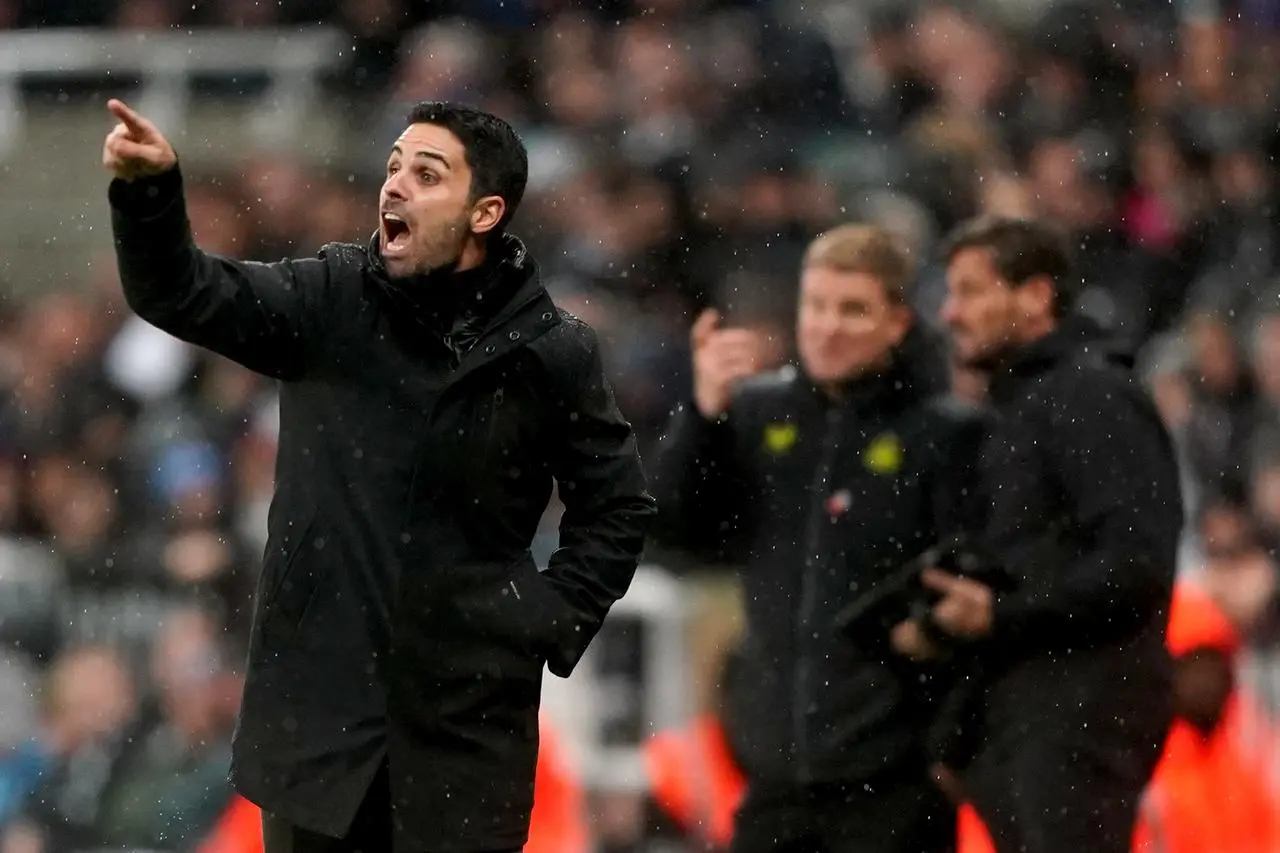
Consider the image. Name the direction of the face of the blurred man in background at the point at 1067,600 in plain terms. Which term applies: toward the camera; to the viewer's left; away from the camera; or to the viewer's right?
to the viewer's left

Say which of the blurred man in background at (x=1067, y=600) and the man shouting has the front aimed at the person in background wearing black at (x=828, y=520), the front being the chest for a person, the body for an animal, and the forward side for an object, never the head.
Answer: the blurred man in background

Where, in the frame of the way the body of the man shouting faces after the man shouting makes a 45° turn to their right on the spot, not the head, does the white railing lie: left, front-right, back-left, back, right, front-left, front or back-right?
right

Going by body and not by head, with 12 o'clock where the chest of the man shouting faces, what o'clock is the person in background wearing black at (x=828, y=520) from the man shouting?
The person in background wearing black is roughly at 6 o'clock from the man shouting.

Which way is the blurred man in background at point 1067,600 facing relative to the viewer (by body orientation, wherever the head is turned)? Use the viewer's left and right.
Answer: facing to the left of the viewer

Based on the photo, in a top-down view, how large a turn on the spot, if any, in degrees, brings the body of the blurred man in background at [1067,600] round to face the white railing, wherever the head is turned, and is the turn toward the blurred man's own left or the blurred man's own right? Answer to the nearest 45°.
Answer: approximately 45° to the blurred man's own right

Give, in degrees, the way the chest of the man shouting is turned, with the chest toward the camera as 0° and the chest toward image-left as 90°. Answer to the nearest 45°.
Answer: approximately 45°

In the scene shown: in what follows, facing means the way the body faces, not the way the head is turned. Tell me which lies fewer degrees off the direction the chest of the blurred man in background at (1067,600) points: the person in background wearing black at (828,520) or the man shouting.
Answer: the person in background wearing black

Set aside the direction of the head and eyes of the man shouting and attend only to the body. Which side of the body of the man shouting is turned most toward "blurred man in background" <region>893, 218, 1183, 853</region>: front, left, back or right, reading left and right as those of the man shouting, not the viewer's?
back
